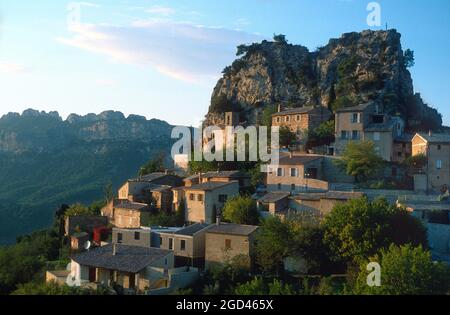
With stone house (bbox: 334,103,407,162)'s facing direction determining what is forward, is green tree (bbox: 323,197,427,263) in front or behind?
in front

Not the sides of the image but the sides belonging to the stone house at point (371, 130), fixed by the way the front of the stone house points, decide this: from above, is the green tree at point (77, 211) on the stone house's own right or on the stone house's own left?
on the stone house's own right

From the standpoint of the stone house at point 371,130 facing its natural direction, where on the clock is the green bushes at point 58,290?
The green bushes is roughly at 1 o'clock from the stone house.

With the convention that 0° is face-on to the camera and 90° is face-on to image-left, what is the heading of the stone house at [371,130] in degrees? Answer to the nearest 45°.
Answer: approximately 0°

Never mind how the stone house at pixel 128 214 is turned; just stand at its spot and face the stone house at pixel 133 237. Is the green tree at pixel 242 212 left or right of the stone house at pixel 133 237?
left

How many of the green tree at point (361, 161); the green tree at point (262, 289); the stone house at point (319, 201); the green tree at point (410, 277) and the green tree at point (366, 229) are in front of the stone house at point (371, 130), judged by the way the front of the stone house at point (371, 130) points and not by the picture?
5

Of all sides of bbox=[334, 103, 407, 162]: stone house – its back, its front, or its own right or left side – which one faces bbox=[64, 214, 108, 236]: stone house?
right

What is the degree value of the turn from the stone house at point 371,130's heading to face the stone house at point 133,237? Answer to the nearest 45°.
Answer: approximately 45° to its right

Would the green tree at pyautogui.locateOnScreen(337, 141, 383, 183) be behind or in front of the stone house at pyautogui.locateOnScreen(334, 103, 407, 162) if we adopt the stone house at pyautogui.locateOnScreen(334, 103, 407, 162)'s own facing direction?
in front

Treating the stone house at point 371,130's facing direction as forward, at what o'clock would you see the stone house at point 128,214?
the stone house at point 128,214 is roughly at 2 o'clock from the stone house at point 371,130.

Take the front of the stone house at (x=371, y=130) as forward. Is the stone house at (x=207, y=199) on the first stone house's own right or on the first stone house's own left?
on the first stone house's own right

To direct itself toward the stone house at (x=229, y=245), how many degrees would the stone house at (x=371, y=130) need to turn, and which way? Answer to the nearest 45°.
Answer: approximately 45° to its right

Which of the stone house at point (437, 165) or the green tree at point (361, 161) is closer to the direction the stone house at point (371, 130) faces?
the green tree

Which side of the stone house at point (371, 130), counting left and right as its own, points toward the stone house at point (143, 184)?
right

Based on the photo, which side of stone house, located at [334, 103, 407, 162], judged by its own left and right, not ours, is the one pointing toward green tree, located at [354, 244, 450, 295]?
front

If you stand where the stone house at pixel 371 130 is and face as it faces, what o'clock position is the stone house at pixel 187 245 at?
the stone house at pixel 187 245 is roughly at 1 o'clock from the stone house at pixel 371 130.

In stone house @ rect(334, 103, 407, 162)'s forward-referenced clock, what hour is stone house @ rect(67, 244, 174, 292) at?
stone house @ rect(67, 244, 174, 292) is roughly at 1 o'clock from stone house @ rect(334, 103, 407, 162).
